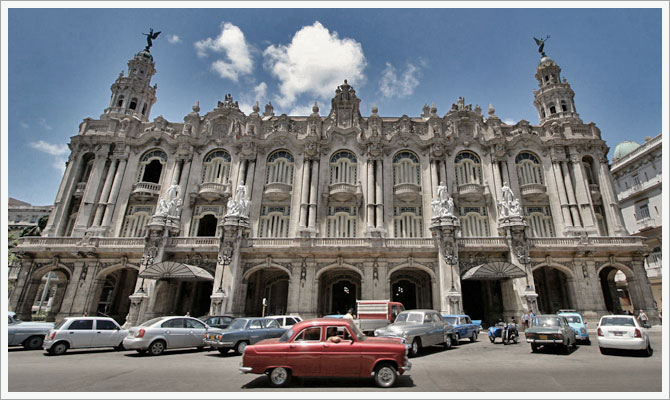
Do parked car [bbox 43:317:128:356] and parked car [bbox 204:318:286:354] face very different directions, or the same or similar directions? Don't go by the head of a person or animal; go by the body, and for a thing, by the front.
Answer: same or similar directions

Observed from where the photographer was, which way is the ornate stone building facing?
facing the viewer

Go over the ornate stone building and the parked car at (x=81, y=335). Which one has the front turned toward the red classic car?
the ornate stone building

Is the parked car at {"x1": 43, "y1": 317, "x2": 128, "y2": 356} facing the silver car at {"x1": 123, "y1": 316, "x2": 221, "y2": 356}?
no

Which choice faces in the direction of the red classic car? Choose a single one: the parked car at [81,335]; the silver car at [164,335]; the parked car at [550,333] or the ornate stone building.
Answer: the ornate stone building

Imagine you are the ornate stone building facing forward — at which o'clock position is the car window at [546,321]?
The car window is roughly at 11 o'clock from the ornate stone building.

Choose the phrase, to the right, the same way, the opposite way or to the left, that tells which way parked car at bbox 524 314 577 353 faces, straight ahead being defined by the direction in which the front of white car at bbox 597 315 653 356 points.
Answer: the same way
